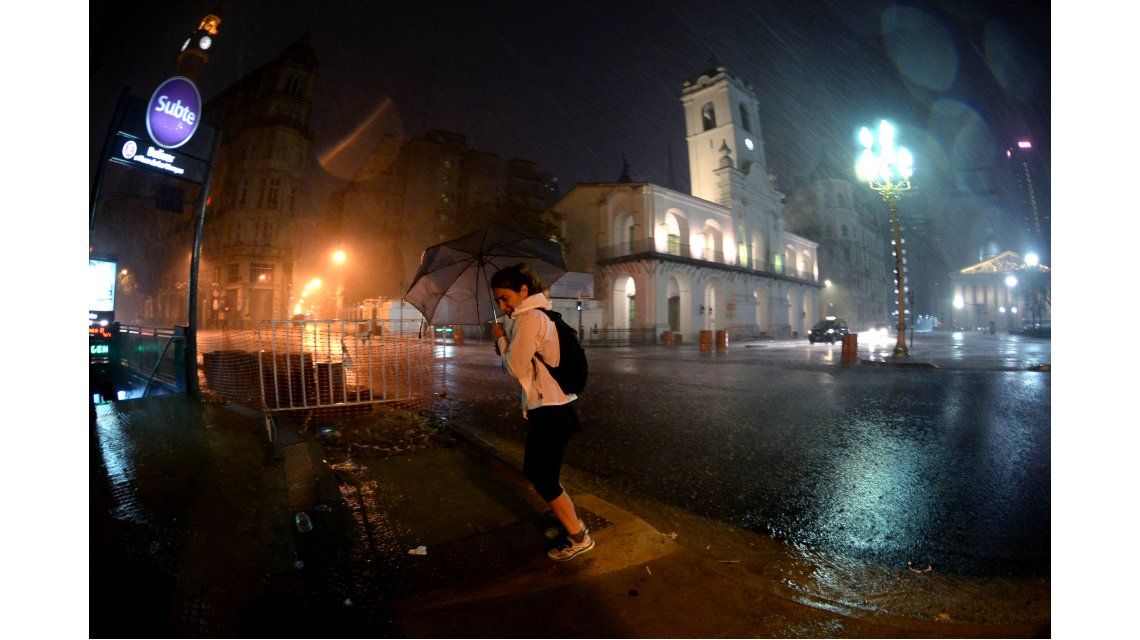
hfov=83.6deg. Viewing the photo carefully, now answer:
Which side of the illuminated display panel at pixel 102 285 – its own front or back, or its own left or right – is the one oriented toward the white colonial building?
left

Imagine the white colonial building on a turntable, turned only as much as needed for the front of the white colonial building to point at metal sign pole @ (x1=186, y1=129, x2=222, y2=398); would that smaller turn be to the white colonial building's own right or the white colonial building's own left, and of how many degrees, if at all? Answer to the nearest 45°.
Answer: approximately 45° to the white colonial building's own right

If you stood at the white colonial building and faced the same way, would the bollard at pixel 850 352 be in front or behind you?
in front

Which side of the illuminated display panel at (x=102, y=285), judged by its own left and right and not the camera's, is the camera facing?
front

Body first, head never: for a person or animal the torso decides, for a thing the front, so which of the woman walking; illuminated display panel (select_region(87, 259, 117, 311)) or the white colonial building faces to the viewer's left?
the woman walking

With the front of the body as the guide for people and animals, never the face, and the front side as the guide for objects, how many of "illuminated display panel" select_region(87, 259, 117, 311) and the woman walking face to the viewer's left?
1

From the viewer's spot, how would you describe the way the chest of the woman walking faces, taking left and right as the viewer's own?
facing to the left of the viewer

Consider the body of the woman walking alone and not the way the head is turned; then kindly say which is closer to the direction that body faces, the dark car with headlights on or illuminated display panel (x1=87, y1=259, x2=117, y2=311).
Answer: the illuminated display panel

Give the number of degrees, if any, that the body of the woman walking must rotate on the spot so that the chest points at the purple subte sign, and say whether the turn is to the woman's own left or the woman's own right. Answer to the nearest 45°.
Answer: approximately 45° to the woman's own right

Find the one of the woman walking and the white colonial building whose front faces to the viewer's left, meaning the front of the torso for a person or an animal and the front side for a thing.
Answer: the woman walking

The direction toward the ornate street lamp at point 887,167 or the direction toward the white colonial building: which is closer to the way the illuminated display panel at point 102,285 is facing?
the ornate street lamp

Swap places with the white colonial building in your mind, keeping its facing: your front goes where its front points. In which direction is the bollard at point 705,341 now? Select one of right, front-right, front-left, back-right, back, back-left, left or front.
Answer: front-right
